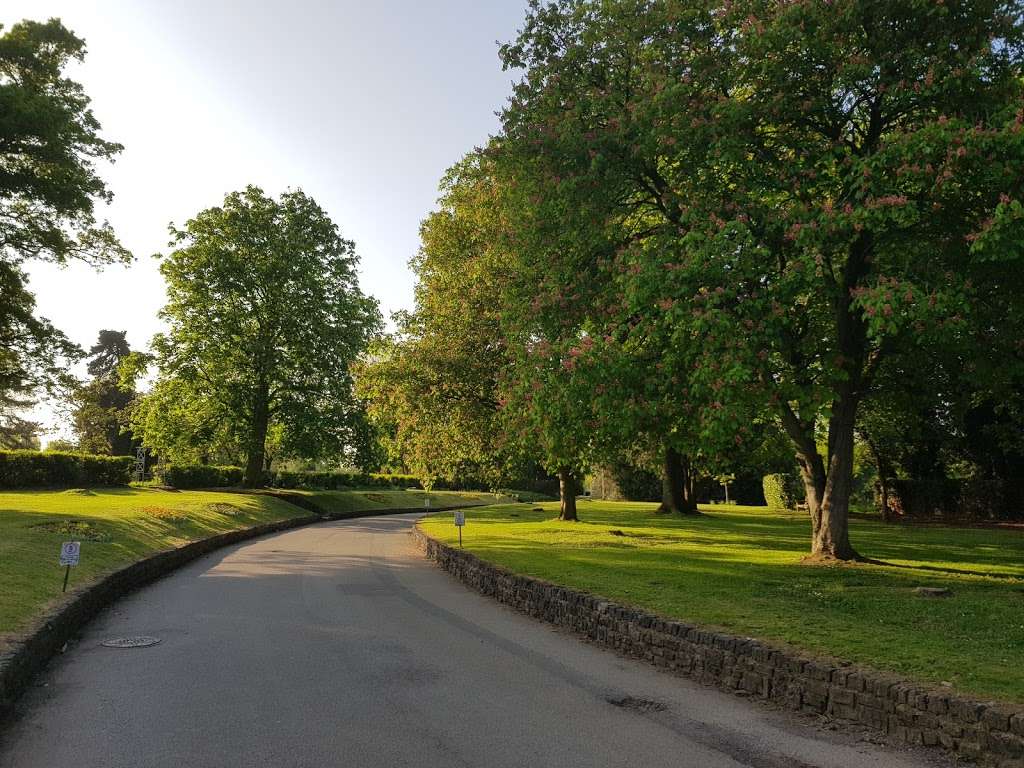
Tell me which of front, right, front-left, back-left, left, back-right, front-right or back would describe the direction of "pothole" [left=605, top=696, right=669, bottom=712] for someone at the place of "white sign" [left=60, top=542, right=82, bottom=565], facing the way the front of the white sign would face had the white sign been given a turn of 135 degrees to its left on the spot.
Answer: right

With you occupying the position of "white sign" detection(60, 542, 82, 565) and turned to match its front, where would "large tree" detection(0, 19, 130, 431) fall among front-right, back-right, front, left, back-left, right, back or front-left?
back

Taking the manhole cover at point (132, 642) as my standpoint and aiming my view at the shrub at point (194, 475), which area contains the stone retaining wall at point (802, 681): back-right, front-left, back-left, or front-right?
back-right

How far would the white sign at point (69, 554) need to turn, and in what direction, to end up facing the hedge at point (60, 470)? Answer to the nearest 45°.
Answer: approximately 180°

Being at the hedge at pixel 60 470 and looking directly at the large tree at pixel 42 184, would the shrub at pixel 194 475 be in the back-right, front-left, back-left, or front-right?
back-left

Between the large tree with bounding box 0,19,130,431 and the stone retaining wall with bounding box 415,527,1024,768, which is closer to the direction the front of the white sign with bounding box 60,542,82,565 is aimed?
the stone retaining wall

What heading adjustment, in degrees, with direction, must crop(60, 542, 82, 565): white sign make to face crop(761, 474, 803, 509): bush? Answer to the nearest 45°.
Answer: approximately 135° to its left

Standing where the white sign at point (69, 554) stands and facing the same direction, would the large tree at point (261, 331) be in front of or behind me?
behind

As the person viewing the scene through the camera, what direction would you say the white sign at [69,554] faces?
facing the viewer

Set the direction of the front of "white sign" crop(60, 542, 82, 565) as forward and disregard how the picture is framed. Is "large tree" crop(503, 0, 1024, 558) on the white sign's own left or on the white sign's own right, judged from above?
on the white sign's own left

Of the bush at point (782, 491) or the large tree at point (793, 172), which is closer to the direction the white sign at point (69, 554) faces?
the large tree

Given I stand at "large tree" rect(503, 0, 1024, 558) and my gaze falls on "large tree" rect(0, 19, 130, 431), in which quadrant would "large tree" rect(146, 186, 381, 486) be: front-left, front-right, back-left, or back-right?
front-right

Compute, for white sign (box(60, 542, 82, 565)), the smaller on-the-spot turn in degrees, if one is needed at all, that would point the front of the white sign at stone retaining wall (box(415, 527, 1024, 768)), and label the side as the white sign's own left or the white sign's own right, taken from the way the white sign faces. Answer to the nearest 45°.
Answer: approximately 45° to the white sign's own left

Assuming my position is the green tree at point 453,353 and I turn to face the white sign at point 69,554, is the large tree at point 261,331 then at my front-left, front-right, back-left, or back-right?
back-right

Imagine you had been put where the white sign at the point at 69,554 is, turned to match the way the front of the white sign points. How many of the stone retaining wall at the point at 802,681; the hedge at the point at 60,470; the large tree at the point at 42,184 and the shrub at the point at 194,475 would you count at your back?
3

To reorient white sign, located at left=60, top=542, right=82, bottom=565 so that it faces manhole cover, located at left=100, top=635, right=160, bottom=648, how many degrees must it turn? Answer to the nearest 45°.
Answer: approximately 45° to its left
